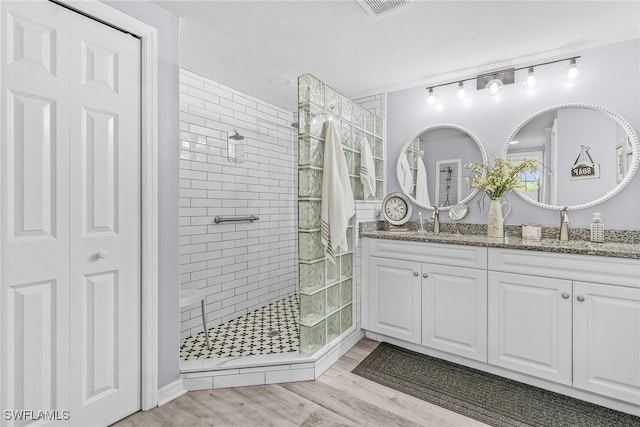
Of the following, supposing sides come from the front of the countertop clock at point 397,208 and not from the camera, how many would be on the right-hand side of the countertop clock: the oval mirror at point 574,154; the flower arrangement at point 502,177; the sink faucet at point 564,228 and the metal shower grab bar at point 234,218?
1

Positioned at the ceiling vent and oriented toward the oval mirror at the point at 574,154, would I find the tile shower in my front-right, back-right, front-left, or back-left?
back-left

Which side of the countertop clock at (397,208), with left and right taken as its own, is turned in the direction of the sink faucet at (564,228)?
left

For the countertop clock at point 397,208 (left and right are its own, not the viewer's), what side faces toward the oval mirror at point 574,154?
left

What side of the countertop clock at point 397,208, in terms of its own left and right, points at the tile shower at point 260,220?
right

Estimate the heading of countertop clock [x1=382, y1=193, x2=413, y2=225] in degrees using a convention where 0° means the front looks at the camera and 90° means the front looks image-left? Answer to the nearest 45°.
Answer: approximately 0°

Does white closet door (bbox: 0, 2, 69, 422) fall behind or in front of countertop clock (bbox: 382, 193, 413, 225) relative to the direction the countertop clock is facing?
in front

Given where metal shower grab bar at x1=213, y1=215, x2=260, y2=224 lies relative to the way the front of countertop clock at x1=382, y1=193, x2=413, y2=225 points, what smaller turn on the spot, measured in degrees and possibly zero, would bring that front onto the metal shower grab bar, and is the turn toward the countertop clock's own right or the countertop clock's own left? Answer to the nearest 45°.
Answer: approximately 90° to the countertop clock's own right

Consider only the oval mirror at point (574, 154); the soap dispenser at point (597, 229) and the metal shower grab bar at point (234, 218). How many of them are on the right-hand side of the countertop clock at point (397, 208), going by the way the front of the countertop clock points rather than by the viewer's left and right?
1

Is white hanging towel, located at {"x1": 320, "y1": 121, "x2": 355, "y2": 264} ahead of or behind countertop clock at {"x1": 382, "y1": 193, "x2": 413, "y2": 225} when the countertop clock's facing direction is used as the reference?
ahead

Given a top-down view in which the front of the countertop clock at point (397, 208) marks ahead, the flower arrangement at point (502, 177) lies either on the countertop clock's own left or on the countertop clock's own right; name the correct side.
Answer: on the countertop clock's own left

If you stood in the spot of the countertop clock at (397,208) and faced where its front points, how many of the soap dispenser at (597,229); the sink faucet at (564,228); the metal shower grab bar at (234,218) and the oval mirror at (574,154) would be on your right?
1
